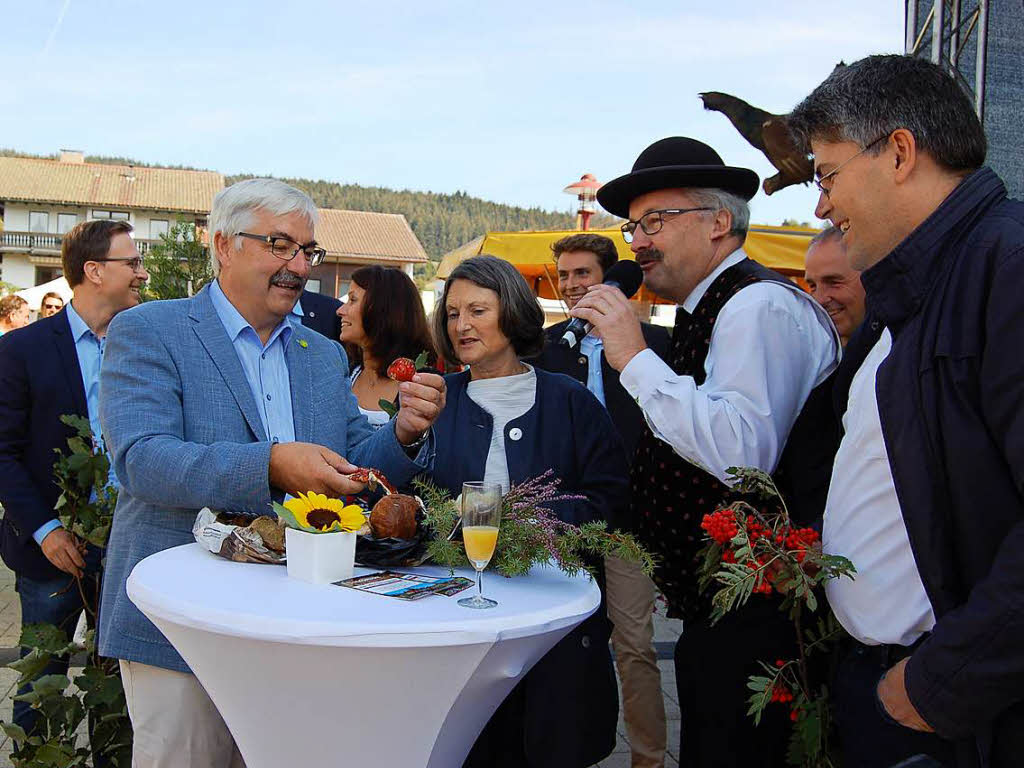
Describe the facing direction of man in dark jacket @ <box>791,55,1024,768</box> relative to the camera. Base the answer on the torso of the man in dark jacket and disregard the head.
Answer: to the viewer's left

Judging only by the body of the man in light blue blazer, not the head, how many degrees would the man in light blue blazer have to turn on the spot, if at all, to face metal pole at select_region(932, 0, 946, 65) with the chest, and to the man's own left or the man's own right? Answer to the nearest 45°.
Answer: approximately 90° to the man's own left

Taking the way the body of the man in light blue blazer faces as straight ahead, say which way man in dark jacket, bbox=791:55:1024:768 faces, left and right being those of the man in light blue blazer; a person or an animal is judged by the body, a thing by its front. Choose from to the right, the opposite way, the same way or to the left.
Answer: the opposite way

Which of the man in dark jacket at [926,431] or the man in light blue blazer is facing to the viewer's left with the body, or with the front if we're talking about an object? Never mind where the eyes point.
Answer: the man in dark jacket

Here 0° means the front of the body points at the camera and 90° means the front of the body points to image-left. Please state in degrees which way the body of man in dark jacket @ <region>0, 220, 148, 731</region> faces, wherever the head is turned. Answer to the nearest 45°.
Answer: approximately 315°

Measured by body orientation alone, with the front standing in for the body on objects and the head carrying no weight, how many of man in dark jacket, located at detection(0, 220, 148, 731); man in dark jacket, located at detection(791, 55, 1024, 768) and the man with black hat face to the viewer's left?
2

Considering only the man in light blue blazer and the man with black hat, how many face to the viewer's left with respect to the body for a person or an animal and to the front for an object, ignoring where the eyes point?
1

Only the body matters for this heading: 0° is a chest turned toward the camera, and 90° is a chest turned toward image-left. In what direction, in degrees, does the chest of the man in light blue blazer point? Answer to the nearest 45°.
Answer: approximately 315°
